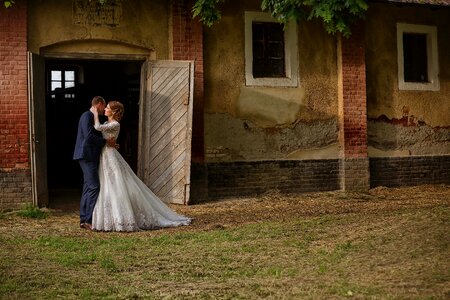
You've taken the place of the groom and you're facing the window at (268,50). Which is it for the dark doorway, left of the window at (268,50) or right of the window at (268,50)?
left

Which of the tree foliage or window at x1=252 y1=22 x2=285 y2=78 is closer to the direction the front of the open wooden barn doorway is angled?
the tree foliage

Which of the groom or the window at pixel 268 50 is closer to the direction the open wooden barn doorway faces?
the groom

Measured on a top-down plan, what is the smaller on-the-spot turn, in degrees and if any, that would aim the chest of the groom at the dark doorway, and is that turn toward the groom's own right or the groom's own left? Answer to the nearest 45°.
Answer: approximately 90° to the groom's own left

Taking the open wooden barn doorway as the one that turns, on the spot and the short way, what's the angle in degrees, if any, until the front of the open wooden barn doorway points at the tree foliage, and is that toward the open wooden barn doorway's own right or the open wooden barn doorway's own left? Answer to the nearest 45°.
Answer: approximately 45° to the open wooden barn doorway's own left

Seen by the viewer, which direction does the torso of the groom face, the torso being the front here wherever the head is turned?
to the viewer's right

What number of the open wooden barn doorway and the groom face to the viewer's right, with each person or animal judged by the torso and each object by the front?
1

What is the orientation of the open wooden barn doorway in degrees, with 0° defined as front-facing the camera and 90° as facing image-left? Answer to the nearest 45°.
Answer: approximately 0°

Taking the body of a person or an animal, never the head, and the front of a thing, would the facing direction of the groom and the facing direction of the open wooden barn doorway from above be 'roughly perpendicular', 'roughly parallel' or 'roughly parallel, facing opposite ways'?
roughly perpendicular
